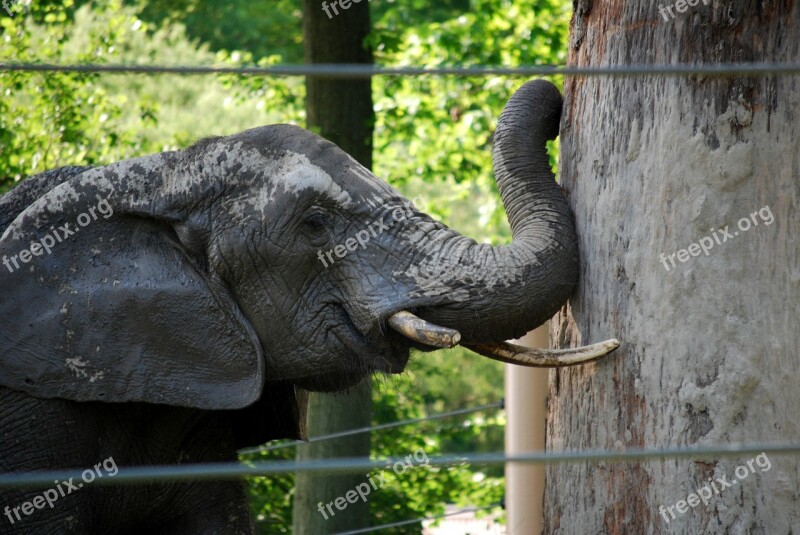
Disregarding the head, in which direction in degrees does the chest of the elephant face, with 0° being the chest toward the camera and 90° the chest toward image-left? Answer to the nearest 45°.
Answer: approximately 270°

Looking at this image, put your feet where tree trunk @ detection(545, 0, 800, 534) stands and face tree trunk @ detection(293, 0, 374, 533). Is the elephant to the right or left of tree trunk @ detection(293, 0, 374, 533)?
left

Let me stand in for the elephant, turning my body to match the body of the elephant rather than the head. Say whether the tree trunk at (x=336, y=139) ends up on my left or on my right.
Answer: on my left

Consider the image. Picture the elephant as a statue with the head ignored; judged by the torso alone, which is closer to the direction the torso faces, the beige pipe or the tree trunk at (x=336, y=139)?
the beige pipe

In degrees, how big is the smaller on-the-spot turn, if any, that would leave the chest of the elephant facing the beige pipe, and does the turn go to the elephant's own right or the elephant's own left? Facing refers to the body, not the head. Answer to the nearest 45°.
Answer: approximately 45° to the elephant's own left

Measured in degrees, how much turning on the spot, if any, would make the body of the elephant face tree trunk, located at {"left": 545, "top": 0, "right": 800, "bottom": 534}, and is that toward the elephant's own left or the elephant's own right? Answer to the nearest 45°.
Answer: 0° — it already faces it
